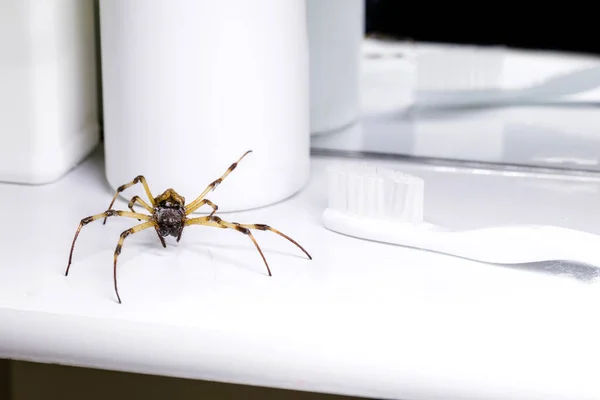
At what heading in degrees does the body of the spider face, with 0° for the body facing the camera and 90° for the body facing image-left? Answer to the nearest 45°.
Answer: approximately 0°
